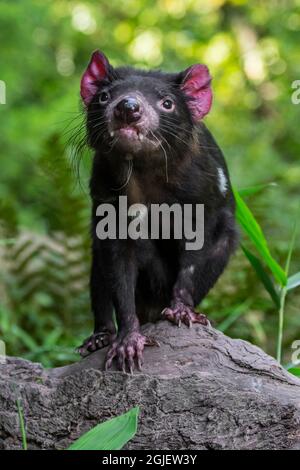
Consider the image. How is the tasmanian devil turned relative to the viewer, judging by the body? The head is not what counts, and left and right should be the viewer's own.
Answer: facing the viewer and to the left of the viewer
